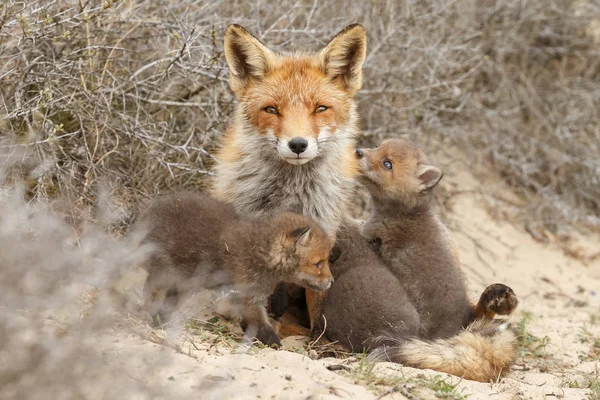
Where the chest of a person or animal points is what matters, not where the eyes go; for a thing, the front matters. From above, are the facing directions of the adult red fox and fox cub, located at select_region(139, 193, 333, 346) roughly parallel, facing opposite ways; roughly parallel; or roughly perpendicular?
roughly perpendicular

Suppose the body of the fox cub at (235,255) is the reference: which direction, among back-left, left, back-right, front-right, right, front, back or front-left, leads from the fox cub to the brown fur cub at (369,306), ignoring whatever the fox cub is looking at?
front

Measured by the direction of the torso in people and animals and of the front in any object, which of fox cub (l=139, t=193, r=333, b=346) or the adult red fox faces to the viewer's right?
the fox cub

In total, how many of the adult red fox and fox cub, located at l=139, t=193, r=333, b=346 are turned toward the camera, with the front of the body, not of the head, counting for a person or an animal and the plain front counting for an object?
1

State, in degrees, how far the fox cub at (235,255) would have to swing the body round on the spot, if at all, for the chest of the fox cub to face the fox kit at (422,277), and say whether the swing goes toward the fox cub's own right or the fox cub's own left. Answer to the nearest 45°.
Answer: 0° — it already faces it

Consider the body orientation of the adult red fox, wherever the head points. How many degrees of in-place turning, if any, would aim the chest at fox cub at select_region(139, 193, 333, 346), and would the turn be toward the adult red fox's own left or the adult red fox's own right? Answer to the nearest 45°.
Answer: approximately 45° to the adult red fox's own right

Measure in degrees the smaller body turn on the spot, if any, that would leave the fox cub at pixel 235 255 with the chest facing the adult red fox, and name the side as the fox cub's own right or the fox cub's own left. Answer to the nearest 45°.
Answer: approximately 45° to the fox cub's own left

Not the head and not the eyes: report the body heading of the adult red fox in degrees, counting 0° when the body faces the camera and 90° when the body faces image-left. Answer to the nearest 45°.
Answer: approximately 0°

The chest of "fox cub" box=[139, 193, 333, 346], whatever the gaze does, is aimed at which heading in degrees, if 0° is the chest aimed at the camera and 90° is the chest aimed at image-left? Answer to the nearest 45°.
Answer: approximately 270°

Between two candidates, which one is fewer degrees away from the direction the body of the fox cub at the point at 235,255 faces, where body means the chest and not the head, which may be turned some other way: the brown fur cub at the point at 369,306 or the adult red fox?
the brown fur cub
